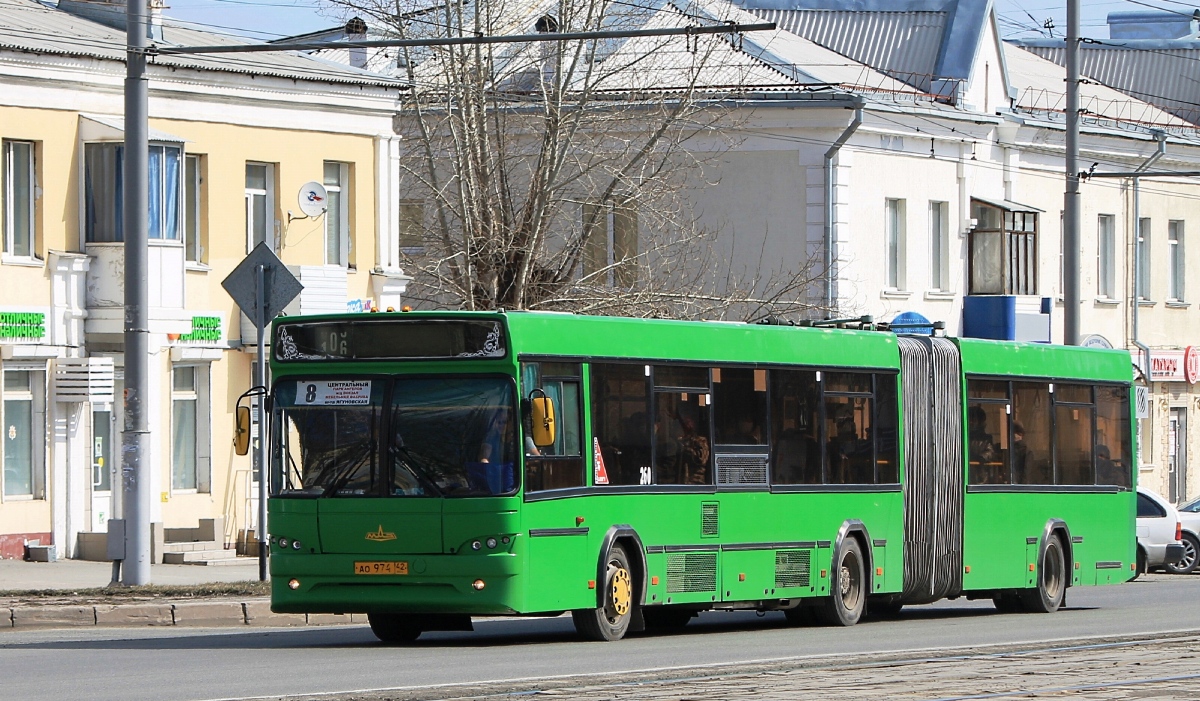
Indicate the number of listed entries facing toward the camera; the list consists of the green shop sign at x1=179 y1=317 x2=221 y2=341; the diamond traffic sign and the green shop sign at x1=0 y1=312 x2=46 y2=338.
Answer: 2

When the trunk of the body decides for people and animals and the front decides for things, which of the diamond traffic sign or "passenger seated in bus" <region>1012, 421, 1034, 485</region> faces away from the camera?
the diamond traffic sign

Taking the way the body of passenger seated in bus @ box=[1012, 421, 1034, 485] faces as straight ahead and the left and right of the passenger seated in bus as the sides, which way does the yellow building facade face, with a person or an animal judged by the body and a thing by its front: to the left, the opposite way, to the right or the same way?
to the left

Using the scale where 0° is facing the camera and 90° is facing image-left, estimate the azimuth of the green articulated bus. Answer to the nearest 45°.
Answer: approximately 45°

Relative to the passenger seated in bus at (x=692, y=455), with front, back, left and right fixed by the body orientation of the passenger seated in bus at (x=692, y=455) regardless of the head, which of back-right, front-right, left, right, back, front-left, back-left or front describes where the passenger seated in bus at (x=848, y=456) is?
back

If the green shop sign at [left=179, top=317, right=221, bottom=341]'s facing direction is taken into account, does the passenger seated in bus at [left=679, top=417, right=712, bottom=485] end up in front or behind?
in front

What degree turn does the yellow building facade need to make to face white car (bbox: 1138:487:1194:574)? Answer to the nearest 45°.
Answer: approximately 45° to its left

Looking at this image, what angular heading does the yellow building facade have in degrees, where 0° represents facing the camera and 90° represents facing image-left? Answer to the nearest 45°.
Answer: approximately 315°

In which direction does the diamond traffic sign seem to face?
away from the camera
